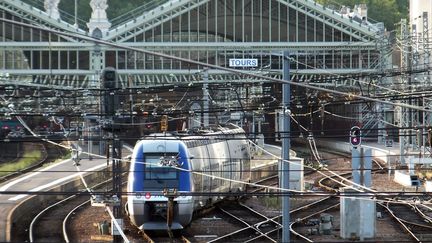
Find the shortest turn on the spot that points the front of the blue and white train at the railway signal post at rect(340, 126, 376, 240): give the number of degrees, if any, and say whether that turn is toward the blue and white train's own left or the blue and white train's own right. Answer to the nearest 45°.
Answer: approximately 90° to the blue and white train's own left

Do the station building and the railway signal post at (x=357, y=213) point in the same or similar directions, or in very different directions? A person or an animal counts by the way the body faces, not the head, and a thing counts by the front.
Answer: same or similar directions

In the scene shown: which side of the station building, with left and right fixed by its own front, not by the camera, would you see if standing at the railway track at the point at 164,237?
front

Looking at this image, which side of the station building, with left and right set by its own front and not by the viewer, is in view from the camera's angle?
front

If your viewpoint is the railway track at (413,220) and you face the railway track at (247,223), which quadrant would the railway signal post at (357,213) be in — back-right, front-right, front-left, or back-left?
front-left

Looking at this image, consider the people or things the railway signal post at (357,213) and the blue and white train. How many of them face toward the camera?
2

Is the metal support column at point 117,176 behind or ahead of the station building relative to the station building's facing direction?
ahead

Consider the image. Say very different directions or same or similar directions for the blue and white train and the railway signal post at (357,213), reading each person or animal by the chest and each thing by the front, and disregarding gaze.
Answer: same or similar directions

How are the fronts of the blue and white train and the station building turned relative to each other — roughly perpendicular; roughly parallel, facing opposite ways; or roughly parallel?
roughly parallel

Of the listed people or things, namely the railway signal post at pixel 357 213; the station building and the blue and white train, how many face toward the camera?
3

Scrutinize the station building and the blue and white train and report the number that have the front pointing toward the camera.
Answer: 2

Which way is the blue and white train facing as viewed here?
toward the camera

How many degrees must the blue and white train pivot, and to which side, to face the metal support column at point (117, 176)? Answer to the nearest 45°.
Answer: approximately 45° to its right

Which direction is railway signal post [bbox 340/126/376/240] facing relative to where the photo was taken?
toward the camera
